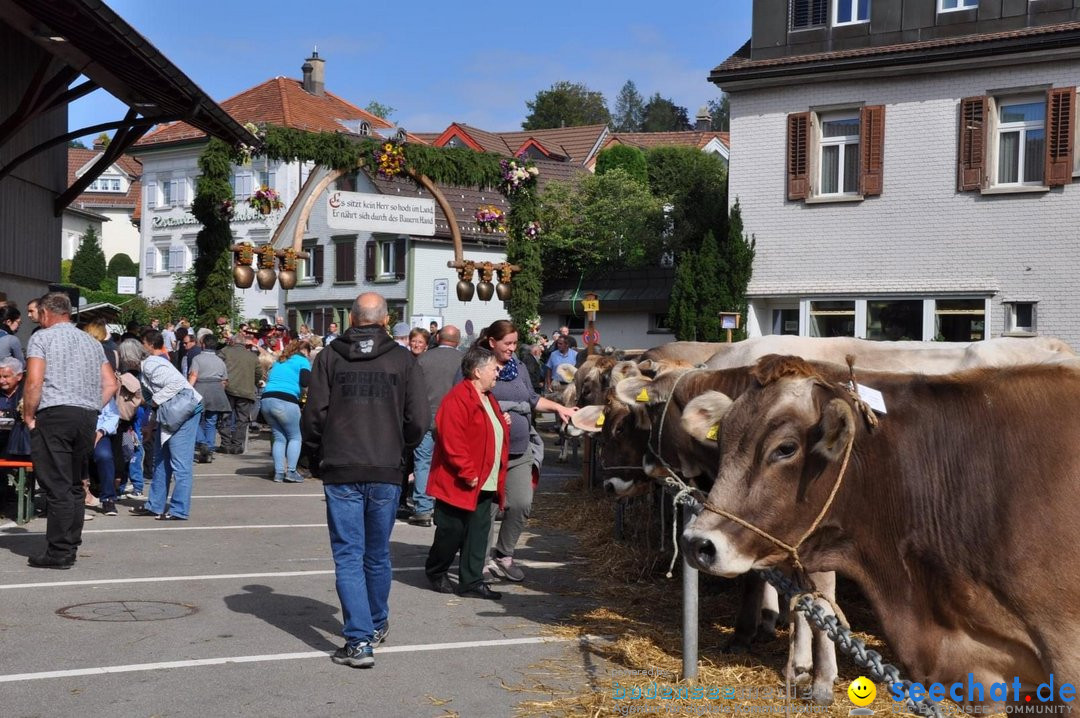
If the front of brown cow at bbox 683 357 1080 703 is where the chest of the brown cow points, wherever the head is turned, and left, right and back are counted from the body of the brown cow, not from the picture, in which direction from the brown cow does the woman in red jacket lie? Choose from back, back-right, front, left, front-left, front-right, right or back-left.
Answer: front-right

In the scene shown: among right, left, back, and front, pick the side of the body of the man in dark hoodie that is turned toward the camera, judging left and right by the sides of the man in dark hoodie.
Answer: back

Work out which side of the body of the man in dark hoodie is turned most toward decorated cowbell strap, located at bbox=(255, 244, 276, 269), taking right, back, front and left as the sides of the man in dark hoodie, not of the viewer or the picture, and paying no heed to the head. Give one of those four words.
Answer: front

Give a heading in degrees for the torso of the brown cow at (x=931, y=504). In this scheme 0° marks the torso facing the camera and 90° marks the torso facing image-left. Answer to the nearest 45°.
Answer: approximately 90°

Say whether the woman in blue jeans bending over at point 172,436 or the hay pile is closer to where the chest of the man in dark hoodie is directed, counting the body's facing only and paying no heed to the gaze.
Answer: the woman in blue jeans bending over

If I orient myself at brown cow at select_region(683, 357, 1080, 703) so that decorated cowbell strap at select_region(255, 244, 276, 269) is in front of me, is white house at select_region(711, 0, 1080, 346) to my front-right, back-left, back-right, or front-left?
front-right

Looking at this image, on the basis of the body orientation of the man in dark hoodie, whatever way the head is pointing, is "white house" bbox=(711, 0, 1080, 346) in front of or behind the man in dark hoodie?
in front

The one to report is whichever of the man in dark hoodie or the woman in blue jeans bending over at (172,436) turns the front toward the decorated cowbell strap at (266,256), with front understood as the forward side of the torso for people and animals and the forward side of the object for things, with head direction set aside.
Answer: the man in dark hoodie

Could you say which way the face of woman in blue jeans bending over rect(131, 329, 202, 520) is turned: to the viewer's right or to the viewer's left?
to the viewer's left

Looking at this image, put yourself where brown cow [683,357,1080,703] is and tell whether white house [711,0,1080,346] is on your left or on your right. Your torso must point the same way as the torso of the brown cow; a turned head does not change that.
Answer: on your right

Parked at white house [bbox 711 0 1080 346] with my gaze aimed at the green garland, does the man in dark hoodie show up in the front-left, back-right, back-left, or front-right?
front-left

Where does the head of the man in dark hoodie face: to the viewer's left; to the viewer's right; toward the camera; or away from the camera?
away from the camera

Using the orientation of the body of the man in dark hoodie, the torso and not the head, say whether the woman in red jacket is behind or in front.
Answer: in front

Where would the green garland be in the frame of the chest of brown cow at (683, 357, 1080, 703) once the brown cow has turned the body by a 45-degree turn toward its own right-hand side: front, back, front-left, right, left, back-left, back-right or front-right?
front

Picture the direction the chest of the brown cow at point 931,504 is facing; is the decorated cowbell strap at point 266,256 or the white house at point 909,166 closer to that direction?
the decorated cowbell strap
